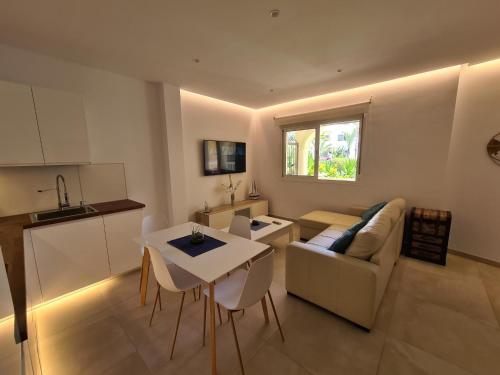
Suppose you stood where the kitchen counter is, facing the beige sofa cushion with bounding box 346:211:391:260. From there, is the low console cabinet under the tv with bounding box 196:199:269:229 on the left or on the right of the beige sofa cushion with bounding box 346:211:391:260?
left

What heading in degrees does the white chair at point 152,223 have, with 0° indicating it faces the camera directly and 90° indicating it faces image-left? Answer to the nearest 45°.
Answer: approximately 315°

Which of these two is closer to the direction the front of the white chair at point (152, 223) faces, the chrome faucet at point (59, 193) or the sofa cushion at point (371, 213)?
the sofa cushion

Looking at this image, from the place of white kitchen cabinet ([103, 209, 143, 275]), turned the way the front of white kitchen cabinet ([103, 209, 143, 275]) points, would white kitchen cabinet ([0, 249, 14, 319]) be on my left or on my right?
on my right

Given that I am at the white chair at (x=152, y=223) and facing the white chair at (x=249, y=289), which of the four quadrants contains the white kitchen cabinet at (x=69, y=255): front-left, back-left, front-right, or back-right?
back-right

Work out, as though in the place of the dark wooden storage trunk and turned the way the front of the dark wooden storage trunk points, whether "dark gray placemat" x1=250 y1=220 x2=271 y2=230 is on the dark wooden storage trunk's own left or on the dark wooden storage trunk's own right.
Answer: on the dark wooden storage trunk's own right

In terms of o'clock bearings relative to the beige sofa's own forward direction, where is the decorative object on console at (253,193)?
The decorative object on console is roughly at 12 o'clock from the beige sofa.

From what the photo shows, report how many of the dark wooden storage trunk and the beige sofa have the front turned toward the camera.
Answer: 1
